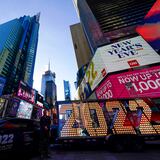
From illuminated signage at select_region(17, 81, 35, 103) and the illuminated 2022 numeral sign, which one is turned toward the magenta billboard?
the illuminated signage

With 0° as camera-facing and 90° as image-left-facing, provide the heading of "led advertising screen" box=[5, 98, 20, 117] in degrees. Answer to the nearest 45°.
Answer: approximately 315°

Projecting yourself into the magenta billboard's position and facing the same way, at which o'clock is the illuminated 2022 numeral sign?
The illuminated 2022 numeral sign is roughly at 11 o'clock from the magenta billboard.

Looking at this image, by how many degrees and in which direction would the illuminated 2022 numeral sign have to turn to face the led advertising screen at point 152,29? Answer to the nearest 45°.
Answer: approximately 135° to its left

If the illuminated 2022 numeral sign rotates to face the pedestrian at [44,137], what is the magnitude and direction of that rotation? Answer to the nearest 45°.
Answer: approximately 45° to its right

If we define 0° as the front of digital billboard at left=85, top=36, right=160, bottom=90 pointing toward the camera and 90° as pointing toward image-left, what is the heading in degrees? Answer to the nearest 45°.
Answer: approximately 45°
